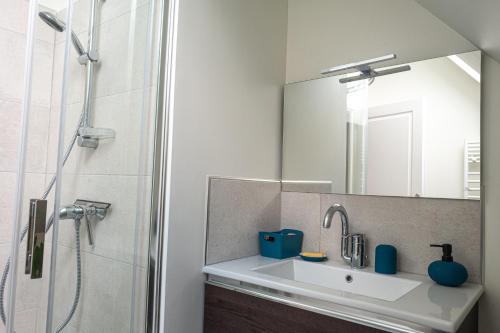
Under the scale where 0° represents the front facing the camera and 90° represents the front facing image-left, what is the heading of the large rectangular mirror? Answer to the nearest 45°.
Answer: approximately 45°

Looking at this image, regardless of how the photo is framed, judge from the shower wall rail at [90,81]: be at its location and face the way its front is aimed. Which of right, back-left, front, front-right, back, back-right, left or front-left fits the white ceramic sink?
front-left

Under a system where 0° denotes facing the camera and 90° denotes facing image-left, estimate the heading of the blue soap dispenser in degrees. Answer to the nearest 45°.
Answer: approximately 90°

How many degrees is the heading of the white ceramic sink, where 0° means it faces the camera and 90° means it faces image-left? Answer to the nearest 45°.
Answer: approximately 45°

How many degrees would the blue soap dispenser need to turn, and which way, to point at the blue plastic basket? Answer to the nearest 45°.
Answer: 0° — it already faces it
